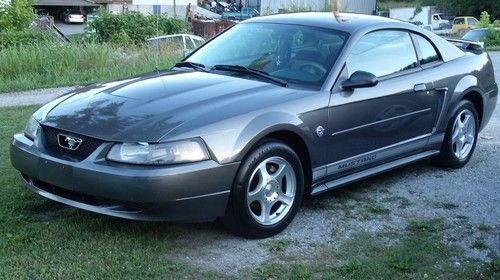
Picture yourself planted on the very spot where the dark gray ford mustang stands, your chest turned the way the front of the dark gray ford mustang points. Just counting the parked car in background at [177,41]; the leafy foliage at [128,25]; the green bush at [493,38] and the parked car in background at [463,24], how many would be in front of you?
0

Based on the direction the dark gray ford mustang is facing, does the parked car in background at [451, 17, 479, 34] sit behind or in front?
behind

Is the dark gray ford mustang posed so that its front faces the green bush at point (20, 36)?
no

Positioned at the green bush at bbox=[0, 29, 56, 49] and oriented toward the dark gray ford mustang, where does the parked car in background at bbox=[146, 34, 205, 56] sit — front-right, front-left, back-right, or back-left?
front-left

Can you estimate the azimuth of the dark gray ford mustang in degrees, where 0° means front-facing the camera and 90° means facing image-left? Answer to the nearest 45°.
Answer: approximately 45°

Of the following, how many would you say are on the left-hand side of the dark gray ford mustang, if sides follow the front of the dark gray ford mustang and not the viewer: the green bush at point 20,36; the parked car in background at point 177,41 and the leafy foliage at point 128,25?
0

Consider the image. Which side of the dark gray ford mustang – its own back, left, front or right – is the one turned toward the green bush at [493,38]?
back

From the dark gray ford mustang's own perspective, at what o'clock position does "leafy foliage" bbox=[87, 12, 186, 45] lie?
The leafy foliage is roughly at 4 o'clock from the dark gray ford mustang.

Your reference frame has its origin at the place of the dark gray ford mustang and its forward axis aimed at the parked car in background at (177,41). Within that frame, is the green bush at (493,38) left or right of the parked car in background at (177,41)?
right

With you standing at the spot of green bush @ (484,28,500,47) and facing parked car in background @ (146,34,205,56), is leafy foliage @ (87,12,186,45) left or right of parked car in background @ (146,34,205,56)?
right

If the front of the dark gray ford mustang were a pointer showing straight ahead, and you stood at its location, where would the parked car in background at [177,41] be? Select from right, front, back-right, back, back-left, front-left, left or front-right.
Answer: back-right
